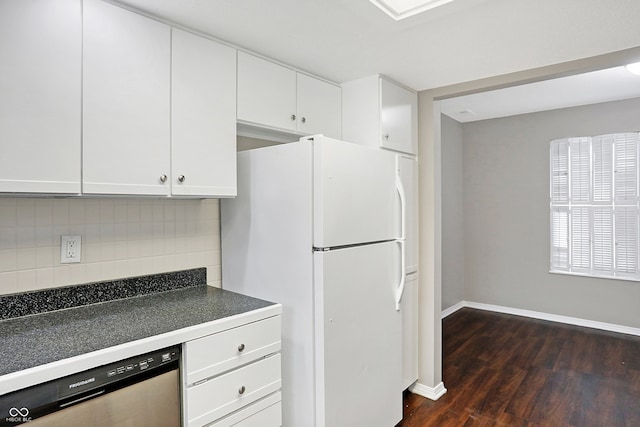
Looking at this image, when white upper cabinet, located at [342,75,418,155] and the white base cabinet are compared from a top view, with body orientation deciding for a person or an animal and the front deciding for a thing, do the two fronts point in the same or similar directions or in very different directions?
same or similar directions

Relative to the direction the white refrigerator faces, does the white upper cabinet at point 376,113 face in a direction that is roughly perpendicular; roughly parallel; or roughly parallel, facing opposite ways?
roughly parallel

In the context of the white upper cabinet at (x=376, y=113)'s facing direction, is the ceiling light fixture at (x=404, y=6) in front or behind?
in front

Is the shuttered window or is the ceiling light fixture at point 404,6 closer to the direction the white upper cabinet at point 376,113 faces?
the ceiling light fixture

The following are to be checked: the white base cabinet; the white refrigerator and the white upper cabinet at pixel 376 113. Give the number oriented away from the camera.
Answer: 0

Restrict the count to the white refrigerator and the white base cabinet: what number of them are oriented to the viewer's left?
0

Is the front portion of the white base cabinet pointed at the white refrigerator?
no

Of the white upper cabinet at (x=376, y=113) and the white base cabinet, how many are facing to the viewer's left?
0

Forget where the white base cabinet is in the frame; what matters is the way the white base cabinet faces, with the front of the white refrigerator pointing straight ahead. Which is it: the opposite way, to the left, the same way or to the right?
the same way

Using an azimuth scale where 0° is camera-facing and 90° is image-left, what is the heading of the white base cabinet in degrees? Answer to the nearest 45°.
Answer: approximately 315°

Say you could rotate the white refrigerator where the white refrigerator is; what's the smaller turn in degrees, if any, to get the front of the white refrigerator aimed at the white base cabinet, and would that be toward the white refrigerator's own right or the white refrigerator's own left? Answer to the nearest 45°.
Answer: approximately 90° to the white refrigerator's own right

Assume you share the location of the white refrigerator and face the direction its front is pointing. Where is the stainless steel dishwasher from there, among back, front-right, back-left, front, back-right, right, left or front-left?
right

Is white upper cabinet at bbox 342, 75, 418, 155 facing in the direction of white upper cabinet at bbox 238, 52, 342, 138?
no
